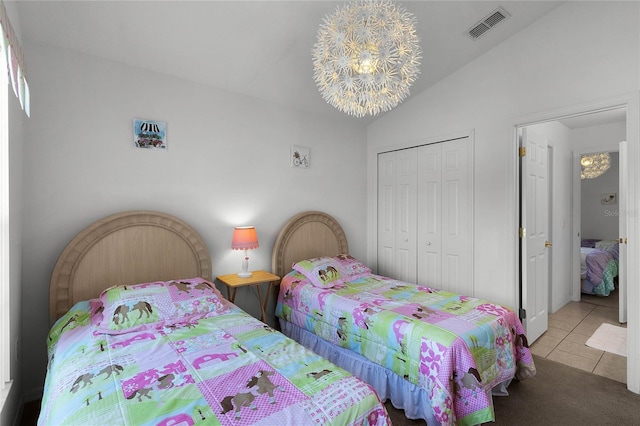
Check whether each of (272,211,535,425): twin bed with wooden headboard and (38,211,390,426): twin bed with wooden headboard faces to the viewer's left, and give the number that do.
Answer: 0

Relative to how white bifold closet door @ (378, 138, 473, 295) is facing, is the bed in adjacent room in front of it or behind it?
behind

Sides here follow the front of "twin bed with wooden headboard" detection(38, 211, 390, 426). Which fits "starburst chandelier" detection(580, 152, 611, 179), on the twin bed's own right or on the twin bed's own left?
on the twin bed's own left

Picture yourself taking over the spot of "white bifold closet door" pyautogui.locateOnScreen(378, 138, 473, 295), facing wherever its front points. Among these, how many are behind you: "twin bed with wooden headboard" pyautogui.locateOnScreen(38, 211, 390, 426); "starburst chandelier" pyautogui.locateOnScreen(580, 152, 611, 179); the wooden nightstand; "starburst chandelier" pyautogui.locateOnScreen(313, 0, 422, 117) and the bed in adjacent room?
2

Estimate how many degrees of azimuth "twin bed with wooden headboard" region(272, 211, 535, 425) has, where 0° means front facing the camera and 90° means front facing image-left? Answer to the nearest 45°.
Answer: approximately 315°

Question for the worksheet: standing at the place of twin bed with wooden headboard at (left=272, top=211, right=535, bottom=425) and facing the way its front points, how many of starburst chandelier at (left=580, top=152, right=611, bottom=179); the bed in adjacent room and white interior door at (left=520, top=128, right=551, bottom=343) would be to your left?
3

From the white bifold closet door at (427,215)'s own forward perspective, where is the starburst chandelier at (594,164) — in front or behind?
behind

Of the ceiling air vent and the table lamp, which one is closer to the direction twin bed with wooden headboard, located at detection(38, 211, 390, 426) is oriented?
the ceiling air vent
